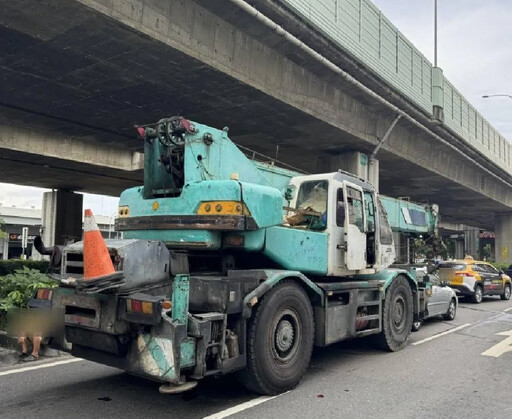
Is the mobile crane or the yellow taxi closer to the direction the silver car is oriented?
the yellow taxi

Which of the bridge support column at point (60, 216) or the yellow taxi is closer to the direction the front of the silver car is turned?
the yellow taxi

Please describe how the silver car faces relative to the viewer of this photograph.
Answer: facing away from the viewer and to the right of the viewer

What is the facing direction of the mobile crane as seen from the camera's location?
facing away from the viewer and to the right of the viewer

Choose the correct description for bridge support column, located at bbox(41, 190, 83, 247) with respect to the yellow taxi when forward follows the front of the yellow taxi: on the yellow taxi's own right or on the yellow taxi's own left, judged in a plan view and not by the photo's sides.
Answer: on the yellow taxi's own left

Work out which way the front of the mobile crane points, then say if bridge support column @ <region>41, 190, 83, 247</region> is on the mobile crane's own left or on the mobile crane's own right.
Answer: on the mobile crane's own left
